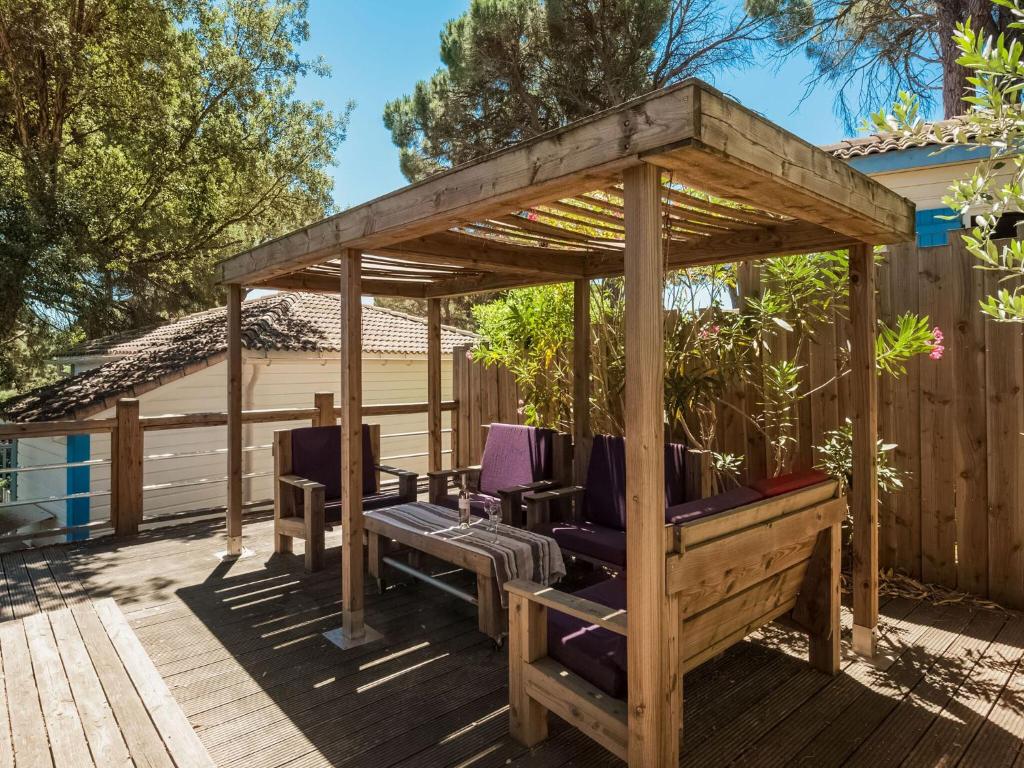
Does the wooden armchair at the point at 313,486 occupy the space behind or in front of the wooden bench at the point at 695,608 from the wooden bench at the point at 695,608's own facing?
in front

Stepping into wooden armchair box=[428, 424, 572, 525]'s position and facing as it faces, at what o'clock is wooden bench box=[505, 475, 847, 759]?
wooden bench box=[505, 475, 847, 759] is roughly at 10 o'clock from wooden armchair box=[428, 424, 572, 525].

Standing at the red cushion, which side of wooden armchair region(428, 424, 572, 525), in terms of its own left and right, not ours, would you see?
left

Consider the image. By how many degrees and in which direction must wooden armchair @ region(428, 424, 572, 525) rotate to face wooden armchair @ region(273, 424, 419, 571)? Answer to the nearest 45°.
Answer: approximately 45° to its right

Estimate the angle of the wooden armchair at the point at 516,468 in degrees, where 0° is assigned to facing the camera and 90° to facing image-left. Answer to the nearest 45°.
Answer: approximately 45°

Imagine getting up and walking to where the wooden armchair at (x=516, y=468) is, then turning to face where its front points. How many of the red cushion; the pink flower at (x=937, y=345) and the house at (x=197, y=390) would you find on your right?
1

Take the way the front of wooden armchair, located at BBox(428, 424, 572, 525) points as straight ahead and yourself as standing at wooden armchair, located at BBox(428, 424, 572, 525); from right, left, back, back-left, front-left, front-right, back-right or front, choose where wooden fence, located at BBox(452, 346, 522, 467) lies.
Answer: back-right

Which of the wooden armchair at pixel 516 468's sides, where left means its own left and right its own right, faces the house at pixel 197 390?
right

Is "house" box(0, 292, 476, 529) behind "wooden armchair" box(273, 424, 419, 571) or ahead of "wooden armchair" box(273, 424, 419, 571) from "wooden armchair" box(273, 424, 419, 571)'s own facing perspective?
behind

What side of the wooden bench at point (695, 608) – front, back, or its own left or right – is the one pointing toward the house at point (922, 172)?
right

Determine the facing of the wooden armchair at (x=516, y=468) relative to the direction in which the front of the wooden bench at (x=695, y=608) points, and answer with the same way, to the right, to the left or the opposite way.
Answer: to the left

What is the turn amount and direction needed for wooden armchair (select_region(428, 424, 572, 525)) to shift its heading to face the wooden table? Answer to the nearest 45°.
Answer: approximately 45° to its left

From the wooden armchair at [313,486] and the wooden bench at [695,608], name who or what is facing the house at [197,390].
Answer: the wooden bench at [695,608]

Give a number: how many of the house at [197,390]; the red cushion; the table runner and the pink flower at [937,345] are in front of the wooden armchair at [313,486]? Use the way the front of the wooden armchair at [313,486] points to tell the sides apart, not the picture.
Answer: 3

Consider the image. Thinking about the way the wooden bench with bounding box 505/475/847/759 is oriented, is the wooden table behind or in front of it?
in front

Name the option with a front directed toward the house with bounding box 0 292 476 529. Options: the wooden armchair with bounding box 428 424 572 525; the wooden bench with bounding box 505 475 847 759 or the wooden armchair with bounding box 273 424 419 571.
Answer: the wooden bench with bounding box 505 475 847 759

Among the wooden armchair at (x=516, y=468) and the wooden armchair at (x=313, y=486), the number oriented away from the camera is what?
0

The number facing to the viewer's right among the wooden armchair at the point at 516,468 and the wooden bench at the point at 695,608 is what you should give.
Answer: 0

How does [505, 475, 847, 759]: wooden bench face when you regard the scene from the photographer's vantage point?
facing away from the viewer and to the left of the viewer

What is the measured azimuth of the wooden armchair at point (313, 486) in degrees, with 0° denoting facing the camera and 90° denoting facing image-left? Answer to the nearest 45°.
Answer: approximately 315°
